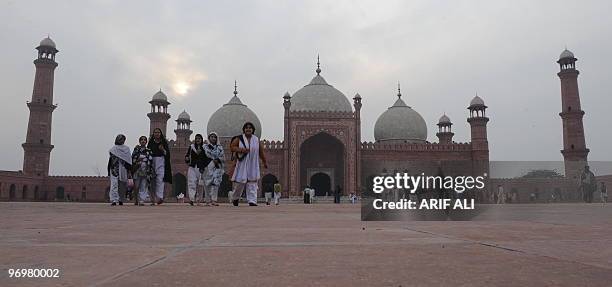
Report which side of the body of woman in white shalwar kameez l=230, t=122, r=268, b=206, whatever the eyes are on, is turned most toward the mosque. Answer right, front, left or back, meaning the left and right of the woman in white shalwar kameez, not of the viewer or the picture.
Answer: back

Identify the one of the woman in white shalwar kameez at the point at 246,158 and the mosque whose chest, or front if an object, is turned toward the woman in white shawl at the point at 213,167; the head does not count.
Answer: the mosque

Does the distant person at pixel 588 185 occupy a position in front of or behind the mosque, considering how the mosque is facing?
in front

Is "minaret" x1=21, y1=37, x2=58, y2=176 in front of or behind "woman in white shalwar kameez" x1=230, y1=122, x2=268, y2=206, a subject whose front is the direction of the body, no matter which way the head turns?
behind

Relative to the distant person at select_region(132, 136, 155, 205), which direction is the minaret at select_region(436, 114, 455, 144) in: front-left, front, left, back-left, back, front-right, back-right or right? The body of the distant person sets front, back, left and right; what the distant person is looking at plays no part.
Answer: back-left

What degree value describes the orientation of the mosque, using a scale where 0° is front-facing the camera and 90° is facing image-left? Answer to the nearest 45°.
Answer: approximately 0°

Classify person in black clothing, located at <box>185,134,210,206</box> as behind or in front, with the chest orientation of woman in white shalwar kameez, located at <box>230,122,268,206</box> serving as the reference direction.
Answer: behind

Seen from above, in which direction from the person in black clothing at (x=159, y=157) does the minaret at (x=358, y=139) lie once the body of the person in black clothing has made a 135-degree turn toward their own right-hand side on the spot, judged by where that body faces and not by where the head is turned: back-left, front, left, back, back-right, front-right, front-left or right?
right
